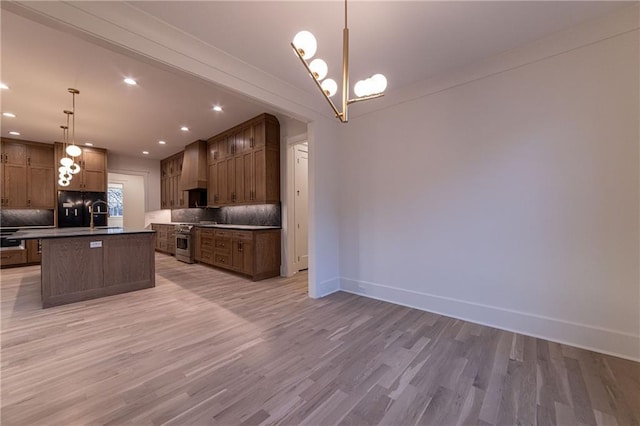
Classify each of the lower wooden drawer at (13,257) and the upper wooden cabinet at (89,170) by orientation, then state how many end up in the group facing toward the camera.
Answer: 2

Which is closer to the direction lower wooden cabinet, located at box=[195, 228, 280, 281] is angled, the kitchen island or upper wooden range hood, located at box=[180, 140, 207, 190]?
the kitchen island

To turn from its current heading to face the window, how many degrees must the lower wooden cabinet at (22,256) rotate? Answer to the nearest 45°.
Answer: approximately 135° to its left

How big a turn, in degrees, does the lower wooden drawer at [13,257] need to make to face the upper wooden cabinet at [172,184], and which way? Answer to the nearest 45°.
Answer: approximately 90° to its left

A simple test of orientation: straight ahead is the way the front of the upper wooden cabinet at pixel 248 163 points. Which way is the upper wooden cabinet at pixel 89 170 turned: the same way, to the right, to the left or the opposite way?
to the left

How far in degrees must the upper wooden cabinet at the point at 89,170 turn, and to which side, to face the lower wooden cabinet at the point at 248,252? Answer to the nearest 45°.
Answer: approximately 45° to its left

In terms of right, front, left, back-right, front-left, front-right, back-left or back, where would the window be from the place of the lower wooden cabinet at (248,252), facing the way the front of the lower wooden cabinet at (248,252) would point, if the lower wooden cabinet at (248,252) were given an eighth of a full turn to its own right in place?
front-right

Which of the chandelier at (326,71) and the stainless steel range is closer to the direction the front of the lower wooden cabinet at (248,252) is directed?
the chandelier

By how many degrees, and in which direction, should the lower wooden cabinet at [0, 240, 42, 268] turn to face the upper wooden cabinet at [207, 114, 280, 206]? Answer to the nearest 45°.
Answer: approximately 45° to its left

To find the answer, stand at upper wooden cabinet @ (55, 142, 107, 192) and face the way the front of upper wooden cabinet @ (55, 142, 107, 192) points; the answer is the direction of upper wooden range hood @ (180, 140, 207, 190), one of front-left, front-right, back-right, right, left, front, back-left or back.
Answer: front-left

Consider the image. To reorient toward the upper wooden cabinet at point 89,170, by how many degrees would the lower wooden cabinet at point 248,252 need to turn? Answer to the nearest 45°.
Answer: approximately 90° to its right

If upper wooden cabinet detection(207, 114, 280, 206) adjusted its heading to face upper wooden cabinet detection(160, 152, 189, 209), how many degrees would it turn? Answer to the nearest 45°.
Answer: approximately 90° to its right

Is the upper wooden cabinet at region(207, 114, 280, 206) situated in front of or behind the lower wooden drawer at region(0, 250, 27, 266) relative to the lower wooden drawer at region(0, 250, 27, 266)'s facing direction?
in front

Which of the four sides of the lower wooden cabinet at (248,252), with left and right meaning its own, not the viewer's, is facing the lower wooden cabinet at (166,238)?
right
